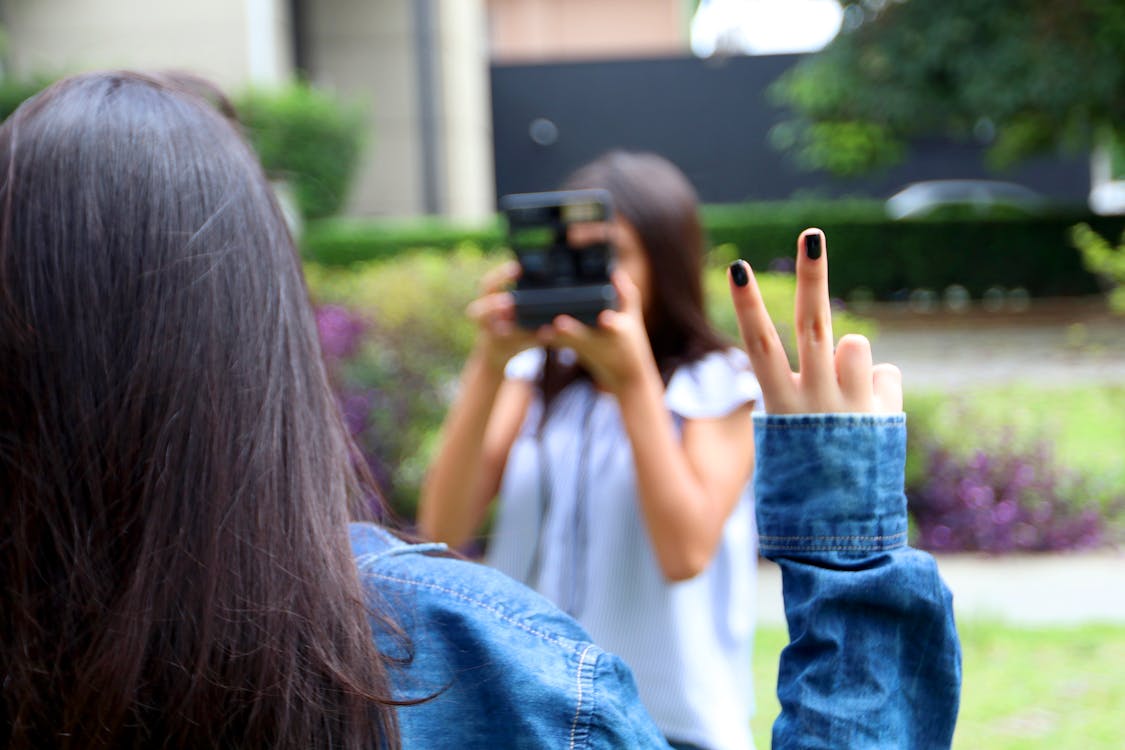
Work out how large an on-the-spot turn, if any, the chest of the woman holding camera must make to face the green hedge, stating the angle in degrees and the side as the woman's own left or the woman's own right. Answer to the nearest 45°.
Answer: approximately 135° to the woman's own right

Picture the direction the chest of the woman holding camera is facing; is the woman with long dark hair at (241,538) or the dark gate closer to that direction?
the woman with long dark hair

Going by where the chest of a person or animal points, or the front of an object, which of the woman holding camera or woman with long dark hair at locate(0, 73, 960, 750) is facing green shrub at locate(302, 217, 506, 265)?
the woman with long dark hair

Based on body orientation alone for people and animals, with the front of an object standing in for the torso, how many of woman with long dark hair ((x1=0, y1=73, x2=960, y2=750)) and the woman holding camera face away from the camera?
1

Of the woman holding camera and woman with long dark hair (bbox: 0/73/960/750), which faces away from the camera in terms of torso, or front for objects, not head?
the woman with long dark hair

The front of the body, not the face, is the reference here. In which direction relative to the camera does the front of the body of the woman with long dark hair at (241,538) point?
away from the camera

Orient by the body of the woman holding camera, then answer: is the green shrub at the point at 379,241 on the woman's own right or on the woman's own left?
on the woman's own right

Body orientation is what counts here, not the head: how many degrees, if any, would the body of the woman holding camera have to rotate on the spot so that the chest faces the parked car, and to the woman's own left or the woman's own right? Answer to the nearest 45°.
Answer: approximately 135° to the woman's own right
